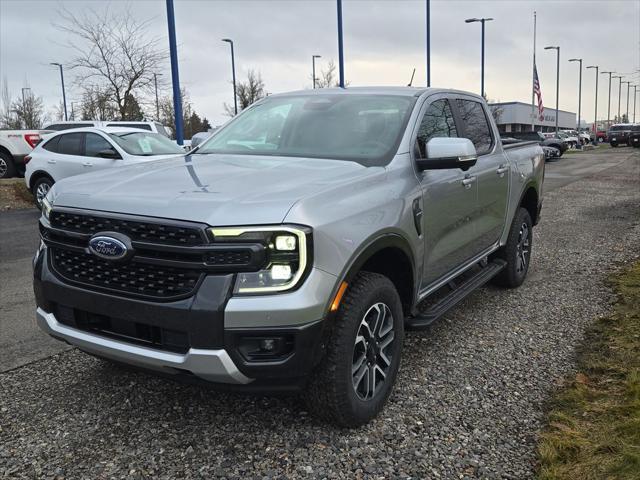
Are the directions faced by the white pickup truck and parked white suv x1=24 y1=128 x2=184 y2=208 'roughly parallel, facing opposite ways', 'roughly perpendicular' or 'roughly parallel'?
roughly parallel, facing opposite ways

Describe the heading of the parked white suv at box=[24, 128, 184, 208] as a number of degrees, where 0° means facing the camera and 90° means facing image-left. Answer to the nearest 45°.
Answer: approximately 315°

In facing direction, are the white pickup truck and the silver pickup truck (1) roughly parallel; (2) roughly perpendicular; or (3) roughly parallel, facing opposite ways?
roughly perpendicular

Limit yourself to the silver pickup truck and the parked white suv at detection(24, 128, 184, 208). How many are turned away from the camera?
0

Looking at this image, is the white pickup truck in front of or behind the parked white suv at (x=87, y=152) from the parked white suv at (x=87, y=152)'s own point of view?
behind

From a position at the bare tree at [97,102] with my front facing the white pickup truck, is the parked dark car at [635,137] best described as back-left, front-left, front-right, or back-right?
front-left

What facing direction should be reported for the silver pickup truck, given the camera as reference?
facing the viewer and to the left of the viewer

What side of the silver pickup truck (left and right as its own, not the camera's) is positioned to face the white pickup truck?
right

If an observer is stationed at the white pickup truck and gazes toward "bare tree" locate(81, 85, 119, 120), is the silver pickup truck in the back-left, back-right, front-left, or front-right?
back-right

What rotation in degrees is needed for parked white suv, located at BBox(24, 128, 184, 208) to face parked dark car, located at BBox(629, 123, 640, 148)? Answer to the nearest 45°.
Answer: approximately 90° to its left

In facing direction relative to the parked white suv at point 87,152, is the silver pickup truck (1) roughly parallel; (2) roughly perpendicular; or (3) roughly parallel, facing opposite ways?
roughly perpendicular

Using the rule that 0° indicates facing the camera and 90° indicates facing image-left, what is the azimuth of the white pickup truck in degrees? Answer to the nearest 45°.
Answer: approximately 135°

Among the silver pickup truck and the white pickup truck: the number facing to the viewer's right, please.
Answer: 0
